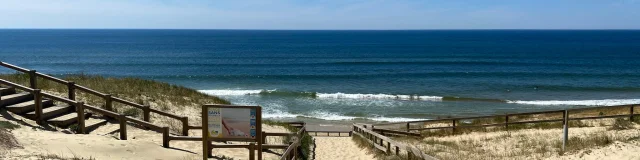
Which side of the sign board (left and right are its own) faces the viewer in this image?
front

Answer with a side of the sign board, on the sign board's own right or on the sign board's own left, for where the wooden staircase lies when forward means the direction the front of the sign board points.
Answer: on the sign board's own right
